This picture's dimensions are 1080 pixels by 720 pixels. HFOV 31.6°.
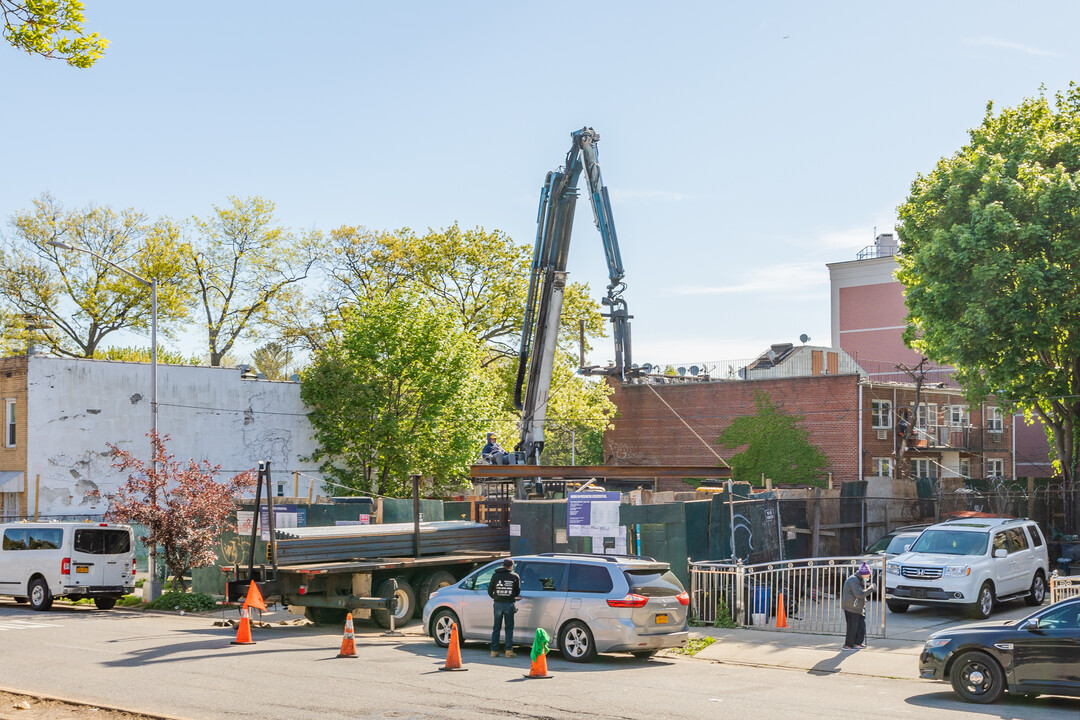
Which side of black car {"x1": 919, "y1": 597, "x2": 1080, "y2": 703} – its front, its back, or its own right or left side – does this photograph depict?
left

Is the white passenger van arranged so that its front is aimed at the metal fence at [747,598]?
no

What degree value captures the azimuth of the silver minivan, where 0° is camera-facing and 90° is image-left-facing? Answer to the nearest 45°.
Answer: approximately 135°

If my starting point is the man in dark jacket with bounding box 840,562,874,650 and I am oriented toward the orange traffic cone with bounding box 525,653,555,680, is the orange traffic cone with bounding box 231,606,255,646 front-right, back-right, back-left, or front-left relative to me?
front-right

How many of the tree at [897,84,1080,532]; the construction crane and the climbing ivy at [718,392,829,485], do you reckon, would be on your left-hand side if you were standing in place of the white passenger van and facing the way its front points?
0

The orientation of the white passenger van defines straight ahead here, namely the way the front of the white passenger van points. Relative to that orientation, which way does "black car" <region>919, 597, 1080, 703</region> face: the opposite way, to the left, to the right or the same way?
the same way

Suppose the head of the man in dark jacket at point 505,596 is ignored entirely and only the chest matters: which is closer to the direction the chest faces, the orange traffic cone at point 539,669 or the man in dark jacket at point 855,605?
the man in dark jacket

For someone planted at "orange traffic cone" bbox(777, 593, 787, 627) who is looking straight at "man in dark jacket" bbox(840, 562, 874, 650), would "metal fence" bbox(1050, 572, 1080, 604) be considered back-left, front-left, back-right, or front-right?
front-left

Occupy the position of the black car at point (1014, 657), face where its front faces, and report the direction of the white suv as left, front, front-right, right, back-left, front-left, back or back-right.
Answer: right

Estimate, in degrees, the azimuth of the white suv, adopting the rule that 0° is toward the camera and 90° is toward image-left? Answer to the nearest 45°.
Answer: approximately 45°

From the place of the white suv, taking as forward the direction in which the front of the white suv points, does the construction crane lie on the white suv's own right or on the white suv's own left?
on the white suv's own right

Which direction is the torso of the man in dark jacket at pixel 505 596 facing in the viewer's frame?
away from the camera

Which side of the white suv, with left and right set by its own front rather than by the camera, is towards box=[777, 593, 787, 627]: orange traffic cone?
front

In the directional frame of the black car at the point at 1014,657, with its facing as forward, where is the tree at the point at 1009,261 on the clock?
The tree is roughly at 3 o'clock from the black car.

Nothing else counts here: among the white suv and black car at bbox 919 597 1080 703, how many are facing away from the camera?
0
